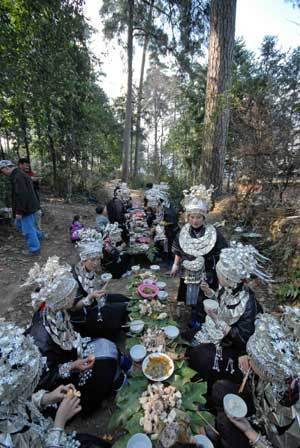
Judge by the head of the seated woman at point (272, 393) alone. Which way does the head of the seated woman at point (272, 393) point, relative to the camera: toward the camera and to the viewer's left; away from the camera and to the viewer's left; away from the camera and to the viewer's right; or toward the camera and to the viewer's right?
away from the camera and to the viewer's left

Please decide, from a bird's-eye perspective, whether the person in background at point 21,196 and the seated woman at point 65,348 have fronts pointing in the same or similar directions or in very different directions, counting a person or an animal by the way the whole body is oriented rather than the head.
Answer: very different directions

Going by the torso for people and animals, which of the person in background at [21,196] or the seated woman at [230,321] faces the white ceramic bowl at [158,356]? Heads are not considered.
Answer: the seated woman

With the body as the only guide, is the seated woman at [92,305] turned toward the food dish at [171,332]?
yes

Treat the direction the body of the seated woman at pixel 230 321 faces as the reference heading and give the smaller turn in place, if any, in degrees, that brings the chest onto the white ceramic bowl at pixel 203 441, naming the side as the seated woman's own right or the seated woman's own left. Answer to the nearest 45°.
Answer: approximately 45° to the seated woman's own left

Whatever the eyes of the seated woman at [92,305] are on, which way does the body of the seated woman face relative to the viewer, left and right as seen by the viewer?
facing the viewer and to the right of the viewer

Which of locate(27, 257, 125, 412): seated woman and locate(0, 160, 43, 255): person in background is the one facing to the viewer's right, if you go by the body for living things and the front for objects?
the seated woman

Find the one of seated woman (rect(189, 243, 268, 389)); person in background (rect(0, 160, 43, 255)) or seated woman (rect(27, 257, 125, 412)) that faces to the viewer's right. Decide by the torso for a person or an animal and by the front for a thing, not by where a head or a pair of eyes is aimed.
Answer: seated woman (rect(27, 257, 125, 412))
